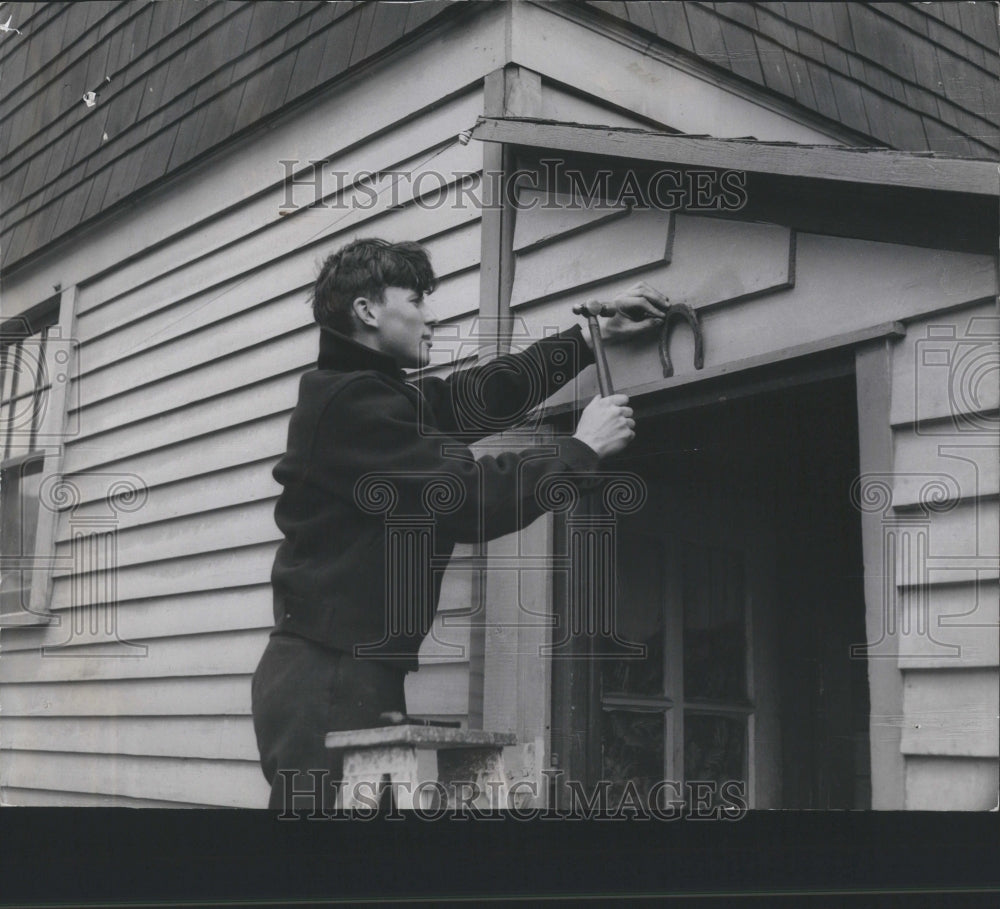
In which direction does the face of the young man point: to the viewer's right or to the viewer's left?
to the viewer's right

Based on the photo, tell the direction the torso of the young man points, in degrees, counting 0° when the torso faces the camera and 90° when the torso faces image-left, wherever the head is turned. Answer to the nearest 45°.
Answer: approximately 270°

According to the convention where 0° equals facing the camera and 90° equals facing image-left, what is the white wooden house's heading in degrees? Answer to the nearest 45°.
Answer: approximately 315°
